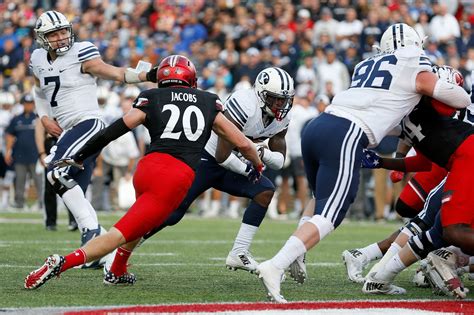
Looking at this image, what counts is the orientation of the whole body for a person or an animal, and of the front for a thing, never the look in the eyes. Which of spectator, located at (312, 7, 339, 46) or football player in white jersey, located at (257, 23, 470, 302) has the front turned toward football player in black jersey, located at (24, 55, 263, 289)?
the spectator

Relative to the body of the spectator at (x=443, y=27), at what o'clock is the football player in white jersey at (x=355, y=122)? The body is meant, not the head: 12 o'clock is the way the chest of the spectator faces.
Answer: The football player in white jersey is roughly at 12 o'clock from the spectator.

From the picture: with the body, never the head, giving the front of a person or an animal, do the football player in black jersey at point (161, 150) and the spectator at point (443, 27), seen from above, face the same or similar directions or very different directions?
very different directions

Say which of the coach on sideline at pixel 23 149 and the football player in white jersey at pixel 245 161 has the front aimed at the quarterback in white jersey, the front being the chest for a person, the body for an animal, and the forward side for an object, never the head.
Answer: the coach on sideline

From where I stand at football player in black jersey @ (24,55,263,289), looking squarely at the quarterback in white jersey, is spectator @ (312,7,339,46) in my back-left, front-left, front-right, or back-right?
front-right

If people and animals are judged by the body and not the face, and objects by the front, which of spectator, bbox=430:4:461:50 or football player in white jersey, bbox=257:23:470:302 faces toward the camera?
the spectator

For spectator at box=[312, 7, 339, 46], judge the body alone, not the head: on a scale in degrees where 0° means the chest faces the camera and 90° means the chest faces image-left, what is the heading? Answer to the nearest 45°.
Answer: approximately 0°

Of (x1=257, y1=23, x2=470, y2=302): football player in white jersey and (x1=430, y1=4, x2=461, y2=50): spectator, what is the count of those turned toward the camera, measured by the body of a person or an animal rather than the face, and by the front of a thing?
1

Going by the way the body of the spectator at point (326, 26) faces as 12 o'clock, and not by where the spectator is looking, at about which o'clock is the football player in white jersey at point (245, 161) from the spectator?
The football player in white jersey is roughly at 12 o'clock from the spectator.

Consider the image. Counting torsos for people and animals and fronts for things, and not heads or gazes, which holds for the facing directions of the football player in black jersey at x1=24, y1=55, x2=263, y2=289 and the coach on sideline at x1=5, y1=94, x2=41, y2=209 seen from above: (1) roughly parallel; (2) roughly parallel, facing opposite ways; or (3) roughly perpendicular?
roughly parallel, facing opposite ways

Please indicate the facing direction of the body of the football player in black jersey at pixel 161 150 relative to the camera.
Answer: away from the camera

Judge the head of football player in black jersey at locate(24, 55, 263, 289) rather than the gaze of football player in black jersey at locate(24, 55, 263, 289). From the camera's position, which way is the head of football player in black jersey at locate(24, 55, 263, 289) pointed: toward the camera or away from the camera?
away from the camera

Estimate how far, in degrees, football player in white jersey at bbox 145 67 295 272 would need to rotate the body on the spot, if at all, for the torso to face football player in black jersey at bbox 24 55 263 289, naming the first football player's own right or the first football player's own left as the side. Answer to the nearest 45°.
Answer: approximately 90° to the first football player's own right

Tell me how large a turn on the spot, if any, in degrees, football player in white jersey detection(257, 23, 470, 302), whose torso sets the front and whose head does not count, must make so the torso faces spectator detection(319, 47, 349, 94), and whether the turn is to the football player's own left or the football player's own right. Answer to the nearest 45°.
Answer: approximately 45° to the football player's own left

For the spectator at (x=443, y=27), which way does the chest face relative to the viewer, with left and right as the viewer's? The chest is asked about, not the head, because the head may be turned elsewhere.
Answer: facing the viewer

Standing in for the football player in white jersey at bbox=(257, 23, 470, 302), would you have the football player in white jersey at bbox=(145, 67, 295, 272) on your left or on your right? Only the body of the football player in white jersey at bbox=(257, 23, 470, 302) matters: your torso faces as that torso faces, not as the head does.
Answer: on your left
